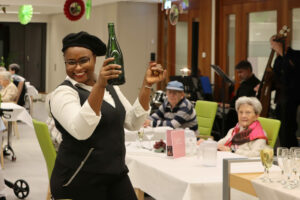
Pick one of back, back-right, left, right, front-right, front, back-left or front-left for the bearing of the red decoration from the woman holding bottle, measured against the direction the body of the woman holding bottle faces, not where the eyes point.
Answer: back-left

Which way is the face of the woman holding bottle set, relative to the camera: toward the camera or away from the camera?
toward the camera

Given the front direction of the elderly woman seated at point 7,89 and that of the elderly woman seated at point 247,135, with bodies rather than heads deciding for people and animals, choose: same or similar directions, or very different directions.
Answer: same or similar directions

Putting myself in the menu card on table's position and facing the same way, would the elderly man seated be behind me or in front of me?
behind

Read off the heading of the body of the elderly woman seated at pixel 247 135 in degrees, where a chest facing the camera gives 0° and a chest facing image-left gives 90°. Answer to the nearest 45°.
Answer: approximately 45°

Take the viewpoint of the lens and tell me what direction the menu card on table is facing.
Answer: facing the viewer

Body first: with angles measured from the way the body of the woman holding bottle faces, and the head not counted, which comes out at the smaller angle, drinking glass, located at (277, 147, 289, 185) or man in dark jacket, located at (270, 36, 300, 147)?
the drinking glass

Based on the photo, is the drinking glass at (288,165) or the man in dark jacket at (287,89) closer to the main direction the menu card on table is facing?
the drinking glass

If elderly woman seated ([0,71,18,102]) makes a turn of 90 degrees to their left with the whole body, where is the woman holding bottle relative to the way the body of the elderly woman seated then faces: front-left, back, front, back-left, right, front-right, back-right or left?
front

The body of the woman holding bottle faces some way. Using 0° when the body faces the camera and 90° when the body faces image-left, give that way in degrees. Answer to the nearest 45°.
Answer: approximately 315°
